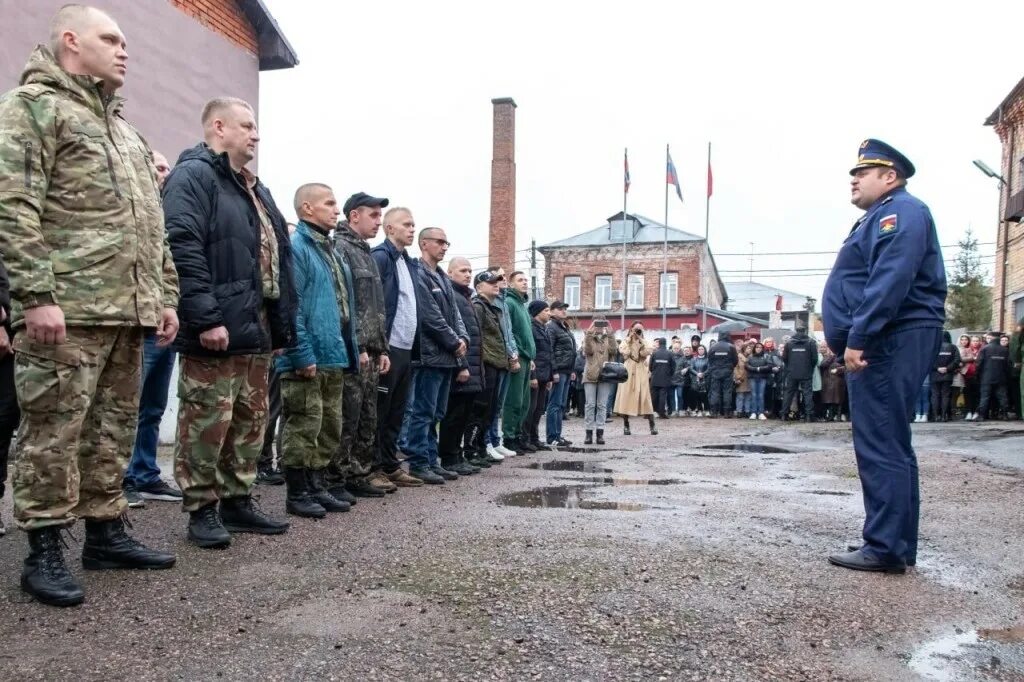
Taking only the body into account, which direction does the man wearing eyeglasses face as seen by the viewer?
to the viewer's right

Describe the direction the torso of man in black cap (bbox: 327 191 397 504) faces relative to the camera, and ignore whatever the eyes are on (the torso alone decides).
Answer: to the viewer's right

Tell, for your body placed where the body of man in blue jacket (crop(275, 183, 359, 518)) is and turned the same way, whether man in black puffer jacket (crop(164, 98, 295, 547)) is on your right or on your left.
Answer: on your right

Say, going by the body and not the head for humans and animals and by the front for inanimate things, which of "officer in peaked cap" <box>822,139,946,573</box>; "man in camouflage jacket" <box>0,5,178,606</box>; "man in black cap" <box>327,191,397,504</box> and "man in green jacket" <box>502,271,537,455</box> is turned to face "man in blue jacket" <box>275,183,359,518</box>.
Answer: the officer in peaked cap

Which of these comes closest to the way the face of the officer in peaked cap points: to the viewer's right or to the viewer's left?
to the viewer's left

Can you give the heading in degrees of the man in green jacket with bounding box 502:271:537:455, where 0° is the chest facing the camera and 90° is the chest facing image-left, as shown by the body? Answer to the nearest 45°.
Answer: approximately 270°

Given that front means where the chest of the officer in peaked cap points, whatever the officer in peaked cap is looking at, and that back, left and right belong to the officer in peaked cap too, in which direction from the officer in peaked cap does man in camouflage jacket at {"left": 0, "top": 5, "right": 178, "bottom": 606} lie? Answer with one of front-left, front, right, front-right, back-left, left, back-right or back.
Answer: front-left

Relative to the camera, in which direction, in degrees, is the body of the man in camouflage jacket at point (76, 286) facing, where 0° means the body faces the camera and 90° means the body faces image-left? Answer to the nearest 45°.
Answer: approximately 315°

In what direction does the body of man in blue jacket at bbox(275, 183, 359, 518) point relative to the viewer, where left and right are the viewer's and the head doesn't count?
facing to the right of the viewer

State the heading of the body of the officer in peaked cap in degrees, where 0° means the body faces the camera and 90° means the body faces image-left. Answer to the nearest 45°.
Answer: approximately 90°

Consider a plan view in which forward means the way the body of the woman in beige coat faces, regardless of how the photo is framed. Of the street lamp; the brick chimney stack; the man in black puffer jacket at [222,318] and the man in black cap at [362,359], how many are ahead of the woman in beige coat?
2

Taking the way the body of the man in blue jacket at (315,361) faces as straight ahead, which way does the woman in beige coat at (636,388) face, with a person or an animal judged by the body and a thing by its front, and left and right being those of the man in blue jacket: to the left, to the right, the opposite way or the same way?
to the right

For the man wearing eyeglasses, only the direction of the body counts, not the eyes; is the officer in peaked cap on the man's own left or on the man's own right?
on the man's own right

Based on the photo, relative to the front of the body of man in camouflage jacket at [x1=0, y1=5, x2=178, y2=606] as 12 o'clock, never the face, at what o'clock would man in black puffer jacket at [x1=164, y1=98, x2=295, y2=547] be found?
The man in black puffer jacket is roughly at 9 o'clock from the man in camouflage jacket.

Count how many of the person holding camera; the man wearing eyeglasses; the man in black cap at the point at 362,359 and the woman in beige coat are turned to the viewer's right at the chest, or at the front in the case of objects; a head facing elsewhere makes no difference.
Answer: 2

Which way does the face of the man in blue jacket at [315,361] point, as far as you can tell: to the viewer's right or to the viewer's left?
to the viewer's right
